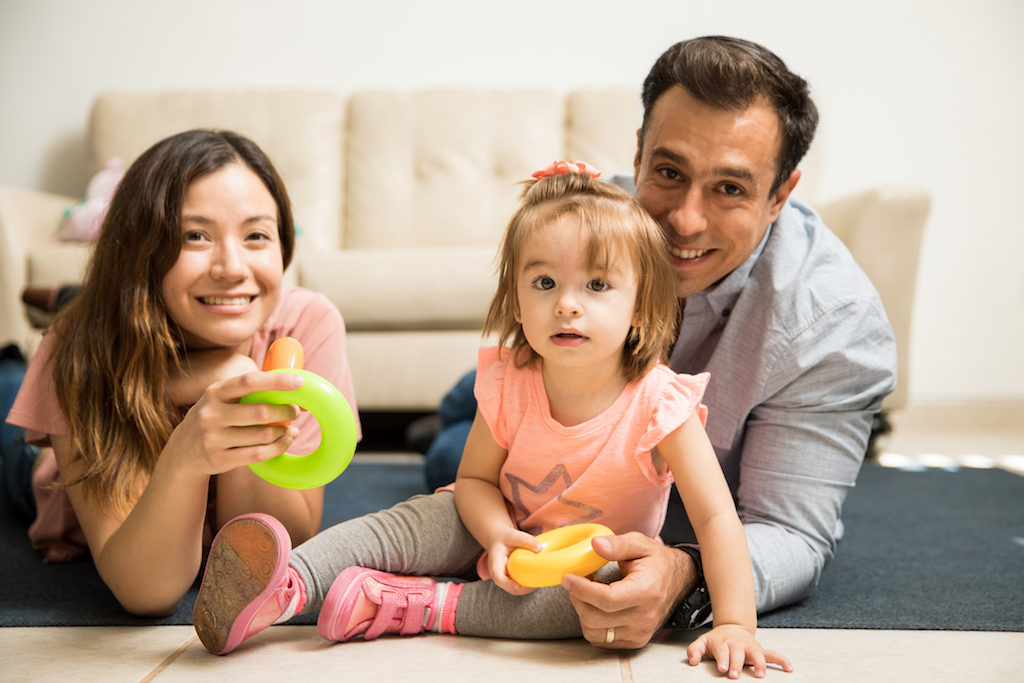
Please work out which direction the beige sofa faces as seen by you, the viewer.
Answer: facing the viewer

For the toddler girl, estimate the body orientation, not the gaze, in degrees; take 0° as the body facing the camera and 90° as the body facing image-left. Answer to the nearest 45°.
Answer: approximately 45°

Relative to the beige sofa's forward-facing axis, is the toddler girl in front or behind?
in front

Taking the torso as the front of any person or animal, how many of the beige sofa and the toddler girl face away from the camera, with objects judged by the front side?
0

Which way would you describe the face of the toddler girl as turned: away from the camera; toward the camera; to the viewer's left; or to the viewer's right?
toward the camera

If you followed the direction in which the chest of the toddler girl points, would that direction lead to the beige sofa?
no
